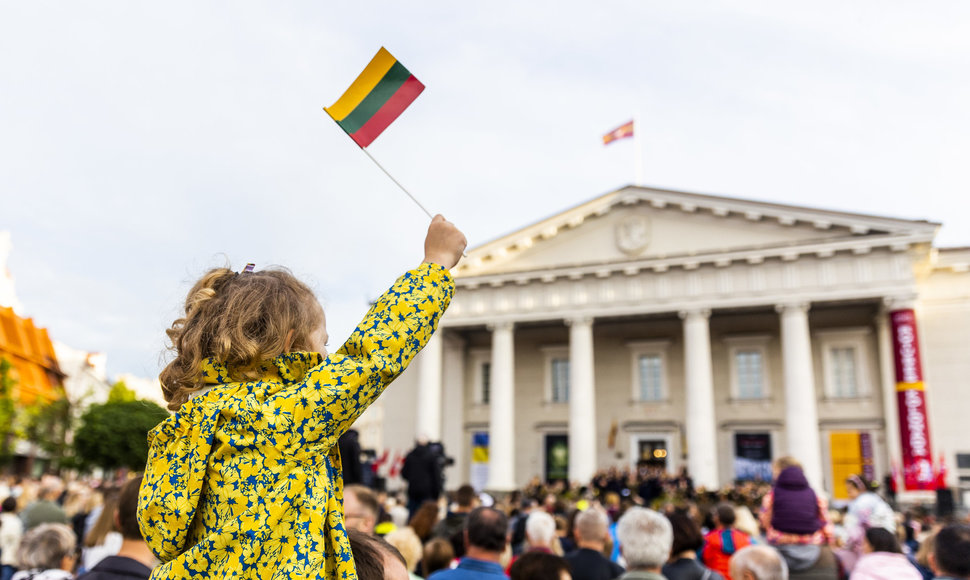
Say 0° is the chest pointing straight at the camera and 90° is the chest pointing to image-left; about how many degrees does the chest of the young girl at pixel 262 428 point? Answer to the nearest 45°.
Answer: approximately 225°

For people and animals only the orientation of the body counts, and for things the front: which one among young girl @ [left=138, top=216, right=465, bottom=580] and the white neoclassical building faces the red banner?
the young girl

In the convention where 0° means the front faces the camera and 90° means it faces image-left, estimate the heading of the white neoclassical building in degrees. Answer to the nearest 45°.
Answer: approximately 45°

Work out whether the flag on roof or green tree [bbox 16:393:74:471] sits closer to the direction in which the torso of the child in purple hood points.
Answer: the flag on roof

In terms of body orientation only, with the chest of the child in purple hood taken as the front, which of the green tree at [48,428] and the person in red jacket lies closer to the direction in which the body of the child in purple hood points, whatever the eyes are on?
the green tree

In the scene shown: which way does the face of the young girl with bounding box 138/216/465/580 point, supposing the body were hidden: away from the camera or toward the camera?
away from the camera

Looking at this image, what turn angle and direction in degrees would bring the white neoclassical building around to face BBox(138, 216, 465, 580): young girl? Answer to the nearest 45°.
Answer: approximately 45° to its left

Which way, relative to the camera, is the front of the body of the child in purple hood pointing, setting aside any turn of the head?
away from the camera

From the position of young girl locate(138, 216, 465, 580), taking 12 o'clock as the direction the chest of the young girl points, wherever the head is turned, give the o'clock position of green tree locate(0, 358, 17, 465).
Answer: The green tree is roughly at 10 o'clock from the young girl.

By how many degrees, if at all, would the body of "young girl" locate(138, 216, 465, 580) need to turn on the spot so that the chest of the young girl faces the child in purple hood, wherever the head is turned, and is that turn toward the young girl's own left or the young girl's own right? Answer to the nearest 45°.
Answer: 0° — they already face them

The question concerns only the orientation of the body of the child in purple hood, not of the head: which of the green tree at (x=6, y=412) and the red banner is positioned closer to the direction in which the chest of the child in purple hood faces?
the red banner

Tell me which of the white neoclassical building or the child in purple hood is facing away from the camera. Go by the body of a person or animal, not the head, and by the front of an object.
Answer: the child in purple hood

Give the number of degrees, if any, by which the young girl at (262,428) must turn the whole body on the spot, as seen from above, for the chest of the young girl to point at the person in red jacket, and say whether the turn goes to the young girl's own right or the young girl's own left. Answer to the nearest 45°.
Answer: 0° — they already face them

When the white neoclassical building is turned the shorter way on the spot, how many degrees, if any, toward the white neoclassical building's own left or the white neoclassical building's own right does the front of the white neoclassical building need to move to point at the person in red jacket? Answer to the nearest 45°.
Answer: approximately 45° to the white neoclassical building's own left

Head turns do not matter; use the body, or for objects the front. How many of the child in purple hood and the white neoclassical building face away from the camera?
1

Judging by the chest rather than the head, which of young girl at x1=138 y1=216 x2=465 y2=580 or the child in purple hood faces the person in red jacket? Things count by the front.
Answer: the young girl
